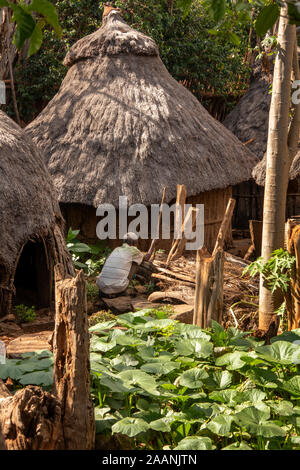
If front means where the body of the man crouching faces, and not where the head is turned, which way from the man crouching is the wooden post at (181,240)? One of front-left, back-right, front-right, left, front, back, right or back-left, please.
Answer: front

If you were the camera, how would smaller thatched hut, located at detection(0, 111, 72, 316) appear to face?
facing the viewer and to the right of the viewer

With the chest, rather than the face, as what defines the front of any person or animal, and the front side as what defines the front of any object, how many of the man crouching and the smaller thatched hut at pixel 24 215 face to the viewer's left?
0

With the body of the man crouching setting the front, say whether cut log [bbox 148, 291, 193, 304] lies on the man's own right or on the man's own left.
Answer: on the man's own right

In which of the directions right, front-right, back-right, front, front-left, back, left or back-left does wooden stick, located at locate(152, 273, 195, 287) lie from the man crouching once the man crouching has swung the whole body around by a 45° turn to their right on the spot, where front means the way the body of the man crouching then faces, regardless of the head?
front

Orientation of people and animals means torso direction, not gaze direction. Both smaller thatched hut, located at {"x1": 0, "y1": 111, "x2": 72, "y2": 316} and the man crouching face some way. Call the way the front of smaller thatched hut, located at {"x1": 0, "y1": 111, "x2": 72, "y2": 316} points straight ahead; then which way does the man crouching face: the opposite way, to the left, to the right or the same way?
to the left

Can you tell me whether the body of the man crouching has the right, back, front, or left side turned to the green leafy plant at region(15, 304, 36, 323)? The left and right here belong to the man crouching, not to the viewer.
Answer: back

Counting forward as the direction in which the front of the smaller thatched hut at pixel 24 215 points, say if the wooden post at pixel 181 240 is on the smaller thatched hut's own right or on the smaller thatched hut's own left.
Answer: on the smaller thatched hut's own left

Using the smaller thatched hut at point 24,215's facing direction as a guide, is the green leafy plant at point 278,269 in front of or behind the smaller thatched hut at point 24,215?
in front

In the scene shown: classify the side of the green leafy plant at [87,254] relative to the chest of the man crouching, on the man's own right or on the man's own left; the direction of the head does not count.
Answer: on the man's own left

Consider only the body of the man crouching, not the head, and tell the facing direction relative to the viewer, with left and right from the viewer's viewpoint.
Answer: facing away from the viewer and to the right of the viewer

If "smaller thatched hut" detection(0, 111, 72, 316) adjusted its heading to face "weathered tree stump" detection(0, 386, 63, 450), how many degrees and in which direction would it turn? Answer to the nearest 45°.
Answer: approximately 45° to its right

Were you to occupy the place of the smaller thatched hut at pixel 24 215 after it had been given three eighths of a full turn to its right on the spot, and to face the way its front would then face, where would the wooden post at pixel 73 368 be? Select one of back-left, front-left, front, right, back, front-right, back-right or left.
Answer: left

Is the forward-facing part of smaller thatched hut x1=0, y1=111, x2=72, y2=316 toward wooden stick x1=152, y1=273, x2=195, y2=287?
no
